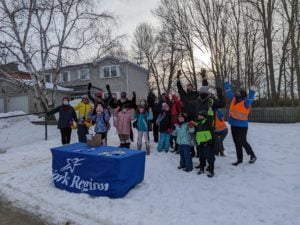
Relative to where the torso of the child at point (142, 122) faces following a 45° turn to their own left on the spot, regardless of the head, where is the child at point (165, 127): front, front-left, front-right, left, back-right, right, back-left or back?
front-left

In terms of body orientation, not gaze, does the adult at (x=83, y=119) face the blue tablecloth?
yes

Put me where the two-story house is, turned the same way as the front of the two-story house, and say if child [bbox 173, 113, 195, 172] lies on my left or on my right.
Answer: on my left

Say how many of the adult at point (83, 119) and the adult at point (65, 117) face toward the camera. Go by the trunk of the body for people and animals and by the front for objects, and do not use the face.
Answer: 2

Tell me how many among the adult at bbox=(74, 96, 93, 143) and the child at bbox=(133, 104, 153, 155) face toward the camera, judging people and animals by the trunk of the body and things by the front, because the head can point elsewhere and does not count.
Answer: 2

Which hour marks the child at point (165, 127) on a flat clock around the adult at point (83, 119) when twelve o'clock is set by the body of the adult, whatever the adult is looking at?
The child is roughly at 10 o'clock from the adult.

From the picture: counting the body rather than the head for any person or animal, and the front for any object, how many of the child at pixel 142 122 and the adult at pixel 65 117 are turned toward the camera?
2

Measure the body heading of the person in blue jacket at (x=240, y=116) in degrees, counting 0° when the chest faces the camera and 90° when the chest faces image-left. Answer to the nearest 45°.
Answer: approximately 45°

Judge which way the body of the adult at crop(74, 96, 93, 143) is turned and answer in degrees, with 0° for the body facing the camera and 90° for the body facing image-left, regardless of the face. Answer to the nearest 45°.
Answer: approximately 0°
